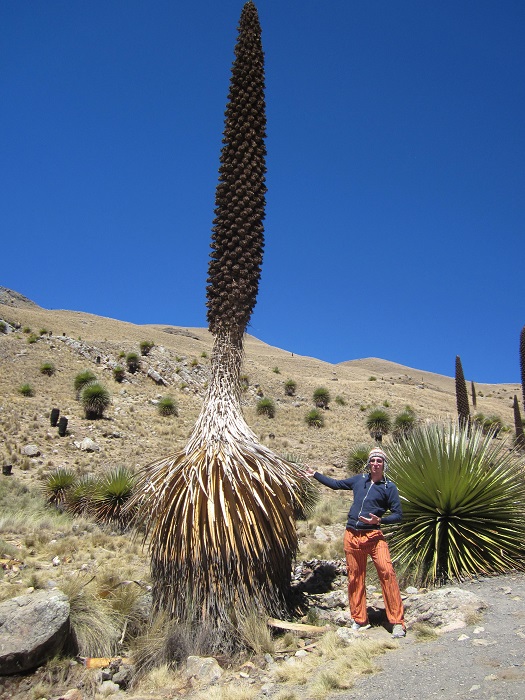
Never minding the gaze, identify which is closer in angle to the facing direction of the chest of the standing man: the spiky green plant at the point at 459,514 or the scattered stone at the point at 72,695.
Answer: the scattered stone

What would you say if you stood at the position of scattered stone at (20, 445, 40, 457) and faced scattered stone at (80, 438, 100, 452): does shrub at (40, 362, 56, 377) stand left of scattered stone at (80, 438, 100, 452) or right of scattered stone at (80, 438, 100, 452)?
left

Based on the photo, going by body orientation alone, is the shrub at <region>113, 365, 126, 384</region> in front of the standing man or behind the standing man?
behind

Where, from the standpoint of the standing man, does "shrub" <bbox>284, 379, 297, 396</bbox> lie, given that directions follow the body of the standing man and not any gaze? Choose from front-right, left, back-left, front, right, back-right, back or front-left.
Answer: back

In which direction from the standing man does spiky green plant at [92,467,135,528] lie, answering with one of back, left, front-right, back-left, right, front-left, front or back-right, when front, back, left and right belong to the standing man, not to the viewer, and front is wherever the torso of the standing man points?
back-right

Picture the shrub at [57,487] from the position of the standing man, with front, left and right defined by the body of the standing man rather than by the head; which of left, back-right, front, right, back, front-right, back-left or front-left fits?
back-right

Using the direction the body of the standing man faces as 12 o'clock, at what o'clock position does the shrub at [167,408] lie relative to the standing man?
The shrub is roughly at 5 o'clock from the standing man.

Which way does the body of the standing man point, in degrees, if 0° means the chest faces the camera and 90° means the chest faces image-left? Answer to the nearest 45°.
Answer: approximately 0°

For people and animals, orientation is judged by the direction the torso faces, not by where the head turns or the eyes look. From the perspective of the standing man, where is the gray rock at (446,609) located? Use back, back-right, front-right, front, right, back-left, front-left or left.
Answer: left

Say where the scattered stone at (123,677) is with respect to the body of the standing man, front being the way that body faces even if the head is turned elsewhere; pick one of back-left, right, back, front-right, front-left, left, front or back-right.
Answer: right

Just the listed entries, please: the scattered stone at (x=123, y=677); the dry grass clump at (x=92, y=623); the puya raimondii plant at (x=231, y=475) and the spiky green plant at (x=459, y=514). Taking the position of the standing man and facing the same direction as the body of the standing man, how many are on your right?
3

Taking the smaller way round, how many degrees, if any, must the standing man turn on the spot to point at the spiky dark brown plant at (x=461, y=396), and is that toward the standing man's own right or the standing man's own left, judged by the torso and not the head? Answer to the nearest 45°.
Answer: approximately 180°

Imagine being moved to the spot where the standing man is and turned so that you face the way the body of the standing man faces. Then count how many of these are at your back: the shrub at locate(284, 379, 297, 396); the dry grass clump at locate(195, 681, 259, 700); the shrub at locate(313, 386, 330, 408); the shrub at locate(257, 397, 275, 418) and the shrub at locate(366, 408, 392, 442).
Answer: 4

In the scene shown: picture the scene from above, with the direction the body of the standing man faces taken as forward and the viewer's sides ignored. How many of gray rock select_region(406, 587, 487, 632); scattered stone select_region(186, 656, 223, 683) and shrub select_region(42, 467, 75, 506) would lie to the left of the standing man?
1

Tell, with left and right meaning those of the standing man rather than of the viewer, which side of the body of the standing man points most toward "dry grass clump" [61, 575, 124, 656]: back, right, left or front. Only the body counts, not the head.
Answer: right

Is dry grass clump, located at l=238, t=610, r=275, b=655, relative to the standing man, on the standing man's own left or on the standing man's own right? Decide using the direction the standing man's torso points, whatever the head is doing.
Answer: on the standing man's own right
